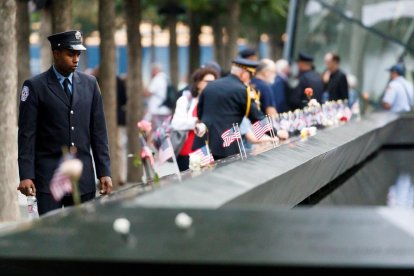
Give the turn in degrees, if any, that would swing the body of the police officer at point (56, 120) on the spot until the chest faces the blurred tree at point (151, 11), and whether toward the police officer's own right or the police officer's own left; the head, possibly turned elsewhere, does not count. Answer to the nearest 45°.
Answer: approximately 135° to the police officer's own left

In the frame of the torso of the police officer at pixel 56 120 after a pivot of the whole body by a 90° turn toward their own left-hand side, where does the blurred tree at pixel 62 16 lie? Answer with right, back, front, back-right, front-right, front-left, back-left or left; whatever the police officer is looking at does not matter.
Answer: front-left

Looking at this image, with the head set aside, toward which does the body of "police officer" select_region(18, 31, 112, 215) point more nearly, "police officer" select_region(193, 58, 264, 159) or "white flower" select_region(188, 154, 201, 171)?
the white flower

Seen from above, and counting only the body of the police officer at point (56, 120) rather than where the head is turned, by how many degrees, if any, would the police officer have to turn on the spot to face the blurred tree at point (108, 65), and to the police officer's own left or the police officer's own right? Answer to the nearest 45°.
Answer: approximately 135° to the police officer's own left

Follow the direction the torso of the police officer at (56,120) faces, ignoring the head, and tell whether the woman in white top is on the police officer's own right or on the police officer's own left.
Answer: on the police officer's own left

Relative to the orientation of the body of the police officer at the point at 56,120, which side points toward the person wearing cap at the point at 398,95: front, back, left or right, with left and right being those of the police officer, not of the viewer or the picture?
left

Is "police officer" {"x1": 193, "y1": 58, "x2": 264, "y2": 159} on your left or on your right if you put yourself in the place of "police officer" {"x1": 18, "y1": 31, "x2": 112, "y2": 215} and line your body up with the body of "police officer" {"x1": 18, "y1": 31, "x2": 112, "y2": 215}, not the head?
on your left

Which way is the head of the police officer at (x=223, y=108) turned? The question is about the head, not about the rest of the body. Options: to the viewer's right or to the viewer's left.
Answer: to the viewer's right

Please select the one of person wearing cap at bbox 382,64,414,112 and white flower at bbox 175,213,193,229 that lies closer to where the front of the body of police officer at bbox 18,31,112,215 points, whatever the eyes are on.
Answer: the white flower

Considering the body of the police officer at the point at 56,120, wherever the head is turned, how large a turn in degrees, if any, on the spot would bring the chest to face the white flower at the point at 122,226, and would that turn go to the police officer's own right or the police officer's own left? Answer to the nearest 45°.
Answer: approximately 45° to the police officer's own right

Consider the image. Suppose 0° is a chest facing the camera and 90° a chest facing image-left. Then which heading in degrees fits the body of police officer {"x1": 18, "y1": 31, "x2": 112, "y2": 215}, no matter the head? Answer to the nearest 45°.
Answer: approximately 315°
